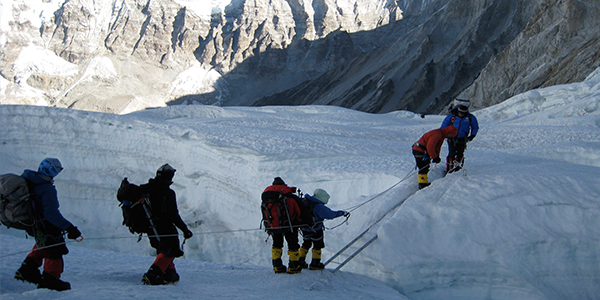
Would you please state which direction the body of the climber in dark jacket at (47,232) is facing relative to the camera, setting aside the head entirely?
to the viewer's right

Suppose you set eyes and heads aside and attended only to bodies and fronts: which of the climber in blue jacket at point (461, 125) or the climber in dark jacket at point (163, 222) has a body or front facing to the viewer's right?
the climber in dark jacket

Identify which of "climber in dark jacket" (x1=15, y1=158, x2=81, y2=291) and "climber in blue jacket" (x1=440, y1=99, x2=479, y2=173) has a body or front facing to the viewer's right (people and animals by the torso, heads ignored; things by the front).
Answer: the climber in dark jacket

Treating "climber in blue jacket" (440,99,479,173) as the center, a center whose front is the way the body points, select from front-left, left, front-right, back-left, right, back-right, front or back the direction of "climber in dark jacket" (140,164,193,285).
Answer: front-right

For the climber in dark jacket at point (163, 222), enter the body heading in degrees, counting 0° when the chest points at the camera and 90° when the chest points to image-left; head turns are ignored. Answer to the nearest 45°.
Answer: approximately 270°

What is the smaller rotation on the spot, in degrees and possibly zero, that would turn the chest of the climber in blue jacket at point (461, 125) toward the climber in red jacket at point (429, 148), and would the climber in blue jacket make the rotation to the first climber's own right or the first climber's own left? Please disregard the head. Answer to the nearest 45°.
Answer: approximately 45° to the first climber's own right
